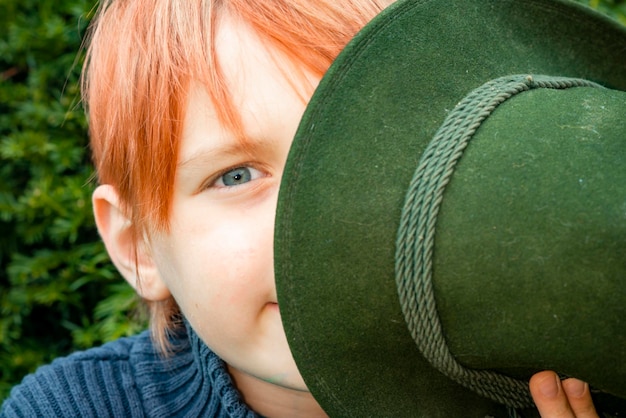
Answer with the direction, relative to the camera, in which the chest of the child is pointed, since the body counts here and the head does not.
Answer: toward the camera
